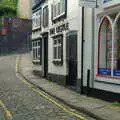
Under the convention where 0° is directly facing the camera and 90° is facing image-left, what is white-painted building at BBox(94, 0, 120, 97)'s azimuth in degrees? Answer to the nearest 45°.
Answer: approximately 45°

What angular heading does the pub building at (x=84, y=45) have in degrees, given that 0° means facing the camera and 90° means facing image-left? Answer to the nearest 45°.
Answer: approximately 45°

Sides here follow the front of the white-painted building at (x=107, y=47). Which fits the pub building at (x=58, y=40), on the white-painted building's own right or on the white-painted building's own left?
on the white-painted building's own right
